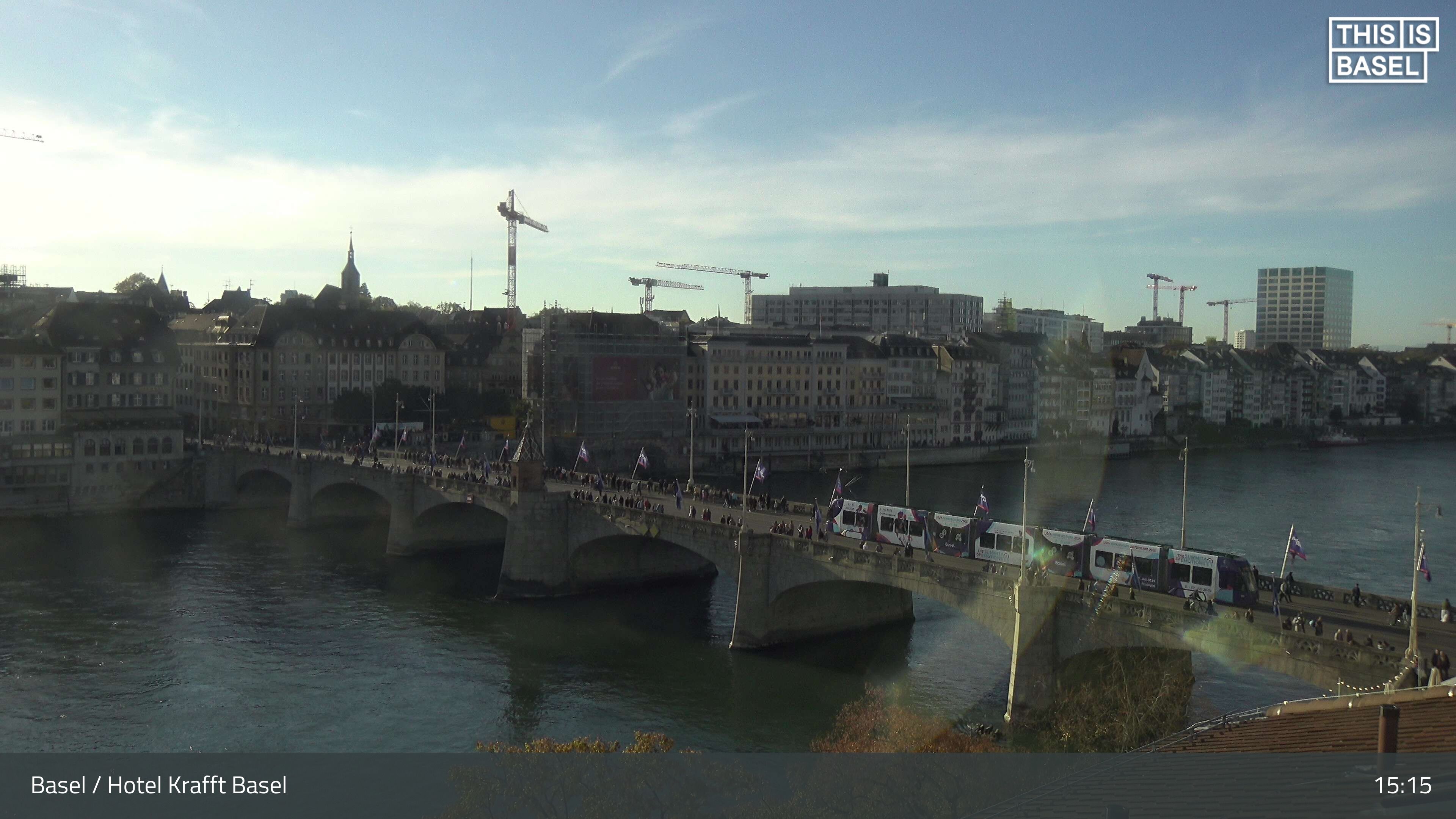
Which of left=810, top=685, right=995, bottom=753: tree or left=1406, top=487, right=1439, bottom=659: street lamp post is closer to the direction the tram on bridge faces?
the street lamp post

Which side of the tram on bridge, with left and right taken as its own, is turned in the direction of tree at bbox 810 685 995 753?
right

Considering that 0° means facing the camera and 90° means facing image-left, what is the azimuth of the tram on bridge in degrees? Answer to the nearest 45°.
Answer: approximately 315°

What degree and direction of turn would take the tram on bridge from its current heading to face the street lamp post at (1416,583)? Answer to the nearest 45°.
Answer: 0° — it already faces it

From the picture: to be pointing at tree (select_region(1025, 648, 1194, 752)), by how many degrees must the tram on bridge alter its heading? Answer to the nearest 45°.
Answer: approximately 45° to its right
